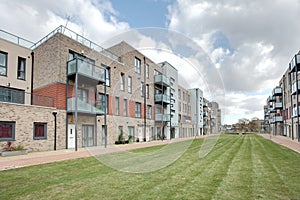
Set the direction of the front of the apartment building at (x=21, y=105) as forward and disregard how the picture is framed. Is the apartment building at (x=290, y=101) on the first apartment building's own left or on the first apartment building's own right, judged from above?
on the first apartment building's own left

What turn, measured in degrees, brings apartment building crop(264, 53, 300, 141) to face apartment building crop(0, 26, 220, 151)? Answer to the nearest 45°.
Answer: approximately 45° to its left

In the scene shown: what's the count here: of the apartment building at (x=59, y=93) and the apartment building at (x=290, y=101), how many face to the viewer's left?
1

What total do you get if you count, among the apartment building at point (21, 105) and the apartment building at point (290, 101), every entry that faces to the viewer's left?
1

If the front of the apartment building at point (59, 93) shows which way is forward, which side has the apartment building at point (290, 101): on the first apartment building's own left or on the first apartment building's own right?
on the first apartment building's own left

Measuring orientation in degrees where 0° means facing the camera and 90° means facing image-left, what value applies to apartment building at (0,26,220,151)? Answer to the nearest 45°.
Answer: approximately 315°

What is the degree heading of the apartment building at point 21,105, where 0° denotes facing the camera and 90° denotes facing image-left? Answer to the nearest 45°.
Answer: approximately 315°

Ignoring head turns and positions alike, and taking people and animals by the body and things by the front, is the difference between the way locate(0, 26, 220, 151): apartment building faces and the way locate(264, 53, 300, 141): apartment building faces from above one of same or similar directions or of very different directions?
very different directions

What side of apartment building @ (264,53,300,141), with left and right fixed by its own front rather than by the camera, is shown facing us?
left
